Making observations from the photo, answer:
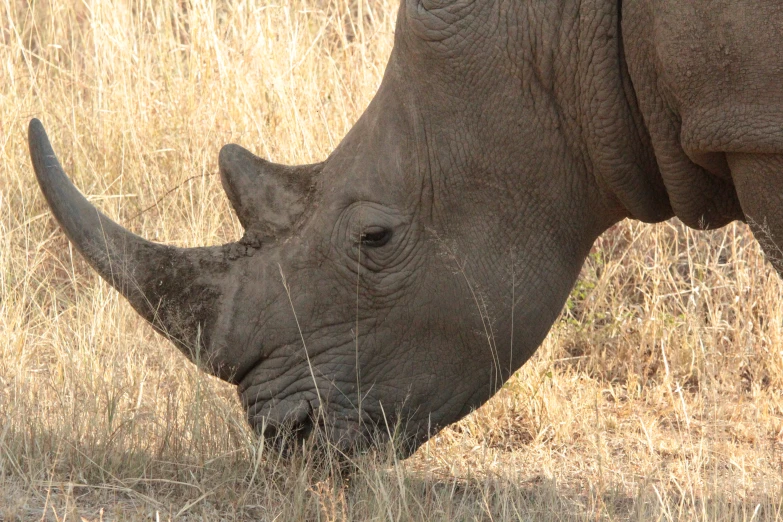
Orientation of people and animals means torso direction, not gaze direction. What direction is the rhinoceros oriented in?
to the viewer's left
